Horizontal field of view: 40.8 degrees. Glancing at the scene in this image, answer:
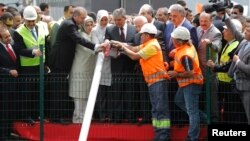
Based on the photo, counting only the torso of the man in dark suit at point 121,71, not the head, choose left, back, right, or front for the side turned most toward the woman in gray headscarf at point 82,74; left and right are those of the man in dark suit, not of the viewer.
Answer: right

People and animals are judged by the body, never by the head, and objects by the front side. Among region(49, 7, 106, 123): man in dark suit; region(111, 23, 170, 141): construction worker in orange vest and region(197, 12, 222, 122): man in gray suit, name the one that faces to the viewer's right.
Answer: region(49, 7, 106, 123): man in dark suit

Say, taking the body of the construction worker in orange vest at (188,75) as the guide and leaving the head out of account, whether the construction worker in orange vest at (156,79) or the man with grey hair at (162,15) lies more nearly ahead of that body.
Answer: the construction worker in orange vest

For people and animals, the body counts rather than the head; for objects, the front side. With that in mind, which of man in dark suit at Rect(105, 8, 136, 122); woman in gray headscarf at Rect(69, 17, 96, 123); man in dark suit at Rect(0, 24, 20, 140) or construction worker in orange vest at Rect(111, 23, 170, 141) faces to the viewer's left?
the construction worker in orange vest

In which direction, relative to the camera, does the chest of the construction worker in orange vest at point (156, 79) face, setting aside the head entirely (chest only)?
to the viewer's left

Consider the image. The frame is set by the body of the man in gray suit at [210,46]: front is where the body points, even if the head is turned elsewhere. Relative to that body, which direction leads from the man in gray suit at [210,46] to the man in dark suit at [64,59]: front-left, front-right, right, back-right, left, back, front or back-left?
front-right

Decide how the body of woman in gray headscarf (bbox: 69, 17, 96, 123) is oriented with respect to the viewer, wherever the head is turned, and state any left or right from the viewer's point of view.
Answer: facing the viewer and to the right of the viewer
